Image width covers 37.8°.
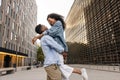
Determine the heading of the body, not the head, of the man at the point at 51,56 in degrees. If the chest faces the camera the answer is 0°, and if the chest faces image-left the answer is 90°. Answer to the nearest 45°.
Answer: approximately 270°

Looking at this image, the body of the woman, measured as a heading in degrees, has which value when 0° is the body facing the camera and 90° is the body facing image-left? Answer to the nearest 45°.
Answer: approximately 90°

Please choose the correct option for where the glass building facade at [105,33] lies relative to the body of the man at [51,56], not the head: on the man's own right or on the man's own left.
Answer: on the man's own left
